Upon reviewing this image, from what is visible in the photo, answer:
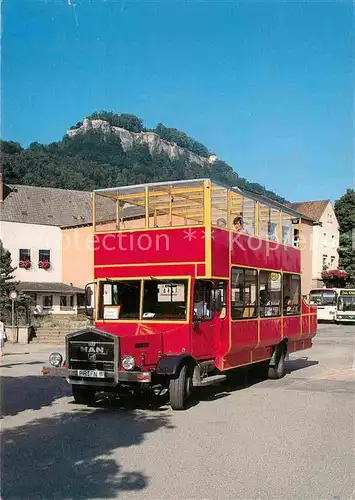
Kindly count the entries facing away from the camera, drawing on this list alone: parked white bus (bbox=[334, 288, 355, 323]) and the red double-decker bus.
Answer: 0

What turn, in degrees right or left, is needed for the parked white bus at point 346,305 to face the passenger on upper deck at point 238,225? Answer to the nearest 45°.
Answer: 0° — it already faces them

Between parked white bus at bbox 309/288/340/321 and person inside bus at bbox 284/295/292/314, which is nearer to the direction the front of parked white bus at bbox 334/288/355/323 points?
the person inside bus

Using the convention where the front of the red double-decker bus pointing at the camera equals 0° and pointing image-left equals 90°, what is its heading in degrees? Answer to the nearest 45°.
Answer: approximately 45°

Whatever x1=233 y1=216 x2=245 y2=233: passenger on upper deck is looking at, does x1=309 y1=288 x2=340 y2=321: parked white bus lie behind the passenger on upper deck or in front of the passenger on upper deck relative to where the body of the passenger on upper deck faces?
behind

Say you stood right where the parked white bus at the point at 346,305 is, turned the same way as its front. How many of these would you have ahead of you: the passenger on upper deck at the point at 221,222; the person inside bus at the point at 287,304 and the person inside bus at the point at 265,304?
3

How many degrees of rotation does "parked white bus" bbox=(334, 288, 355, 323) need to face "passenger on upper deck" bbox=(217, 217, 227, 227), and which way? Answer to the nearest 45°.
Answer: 0° — it already faces them

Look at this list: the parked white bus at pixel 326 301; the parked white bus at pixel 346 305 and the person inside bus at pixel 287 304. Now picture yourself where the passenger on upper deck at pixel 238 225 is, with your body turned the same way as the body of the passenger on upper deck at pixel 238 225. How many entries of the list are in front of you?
0

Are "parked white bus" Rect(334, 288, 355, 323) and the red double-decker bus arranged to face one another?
no

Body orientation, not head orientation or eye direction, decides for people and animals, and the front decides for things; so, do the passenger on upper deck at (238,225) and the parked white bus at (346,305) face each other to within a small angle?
no

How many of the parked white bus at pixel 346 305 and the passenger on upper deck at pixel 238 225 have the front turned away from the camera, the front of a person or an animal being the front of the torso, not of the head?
0

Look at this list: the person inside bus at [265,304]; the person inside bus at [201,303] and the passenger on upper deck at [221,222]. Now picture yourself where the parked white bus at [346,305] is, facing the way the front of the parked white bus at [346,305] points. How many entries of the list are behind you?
0

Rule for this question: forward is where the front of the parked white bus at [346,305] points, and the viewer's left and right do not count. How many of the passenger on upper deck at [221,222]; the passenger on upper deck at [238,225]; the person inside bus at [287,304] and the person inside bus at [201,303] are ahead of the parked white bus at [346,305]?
4

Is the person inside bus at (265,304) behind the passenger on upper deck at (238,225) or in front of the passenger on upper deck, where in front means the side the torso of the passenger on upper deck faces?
behind

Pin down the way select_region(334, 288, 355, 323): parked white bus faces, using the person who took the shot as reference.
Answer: facing the viewer

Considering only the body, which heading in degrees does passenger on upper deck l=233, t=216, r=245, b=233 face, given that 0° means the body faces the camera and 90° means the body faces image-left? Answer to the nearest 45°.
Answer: approximately 45°
